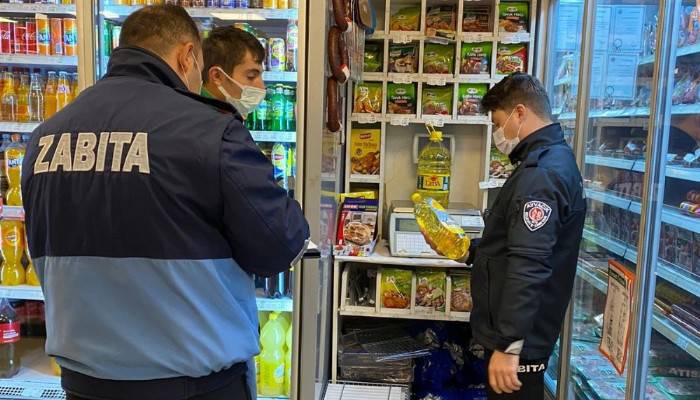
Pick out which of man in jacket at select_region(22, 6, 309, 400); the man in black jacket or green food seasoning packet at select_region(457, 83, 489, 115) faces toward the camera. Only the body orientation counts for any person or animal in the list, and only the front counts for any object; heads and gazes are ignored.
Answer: the green food seasoning packet

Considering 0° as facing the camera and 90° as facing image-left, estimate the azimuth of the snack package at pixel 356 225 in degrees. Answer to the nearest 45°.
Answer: approximately 0°

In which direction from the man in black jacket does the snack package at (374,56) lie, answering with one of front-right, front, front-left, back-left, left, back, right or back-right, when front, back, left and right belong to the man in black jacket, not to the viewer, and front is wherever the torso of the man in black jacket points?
front-right

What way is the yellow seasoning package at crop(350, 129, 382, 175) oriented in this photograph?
toward the camera

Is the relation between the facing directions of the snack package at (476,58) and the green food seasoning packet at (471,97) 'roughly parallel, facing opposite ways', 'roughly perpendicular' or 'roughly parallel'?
roughly parallel

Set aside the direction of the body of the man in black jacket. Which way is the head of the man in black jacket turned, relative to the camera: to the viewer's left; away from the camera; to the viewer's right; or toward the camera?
to the viewer's left

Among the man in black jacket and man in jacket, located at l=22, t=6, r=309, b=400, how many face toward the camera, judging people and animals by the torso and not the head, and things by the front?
0

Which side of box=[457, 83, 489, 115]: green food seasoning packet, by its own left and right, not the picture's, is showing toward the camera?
front

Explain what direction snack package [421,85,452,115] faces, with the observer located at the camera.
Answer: facing the viewer

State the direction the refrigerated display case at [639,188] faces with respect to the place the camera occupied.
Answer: facing the viewer and to the left of the viewer

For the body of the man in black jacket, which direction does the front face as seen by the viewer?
to the viewer's left

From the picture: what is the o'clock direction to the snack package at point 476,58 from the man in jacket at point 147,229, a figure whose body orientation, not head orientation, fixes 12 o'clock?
The snack package is roughly at 12 o'clock from the man in jacket.

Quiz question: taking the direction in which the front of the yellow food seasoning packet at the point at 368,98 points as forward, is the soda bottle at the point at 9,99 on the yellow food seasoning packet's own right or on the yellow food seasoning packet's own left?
on the yellow food seasoning packet's own right

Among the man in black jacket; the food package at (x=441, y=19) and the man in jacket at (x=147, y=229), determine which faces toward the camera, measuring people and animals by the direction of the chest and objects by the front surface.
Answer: the food package

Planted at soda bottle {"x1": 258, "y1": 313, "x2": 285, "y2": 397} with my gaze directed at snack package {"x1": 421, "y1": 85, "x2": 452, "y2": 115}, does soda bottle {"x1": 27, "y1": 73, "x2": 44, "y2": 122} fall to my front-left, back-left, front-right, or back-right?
back-left

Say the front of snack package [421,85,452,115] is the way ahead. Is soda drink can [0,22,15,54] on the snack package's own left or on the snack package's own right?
on the snack package's own right

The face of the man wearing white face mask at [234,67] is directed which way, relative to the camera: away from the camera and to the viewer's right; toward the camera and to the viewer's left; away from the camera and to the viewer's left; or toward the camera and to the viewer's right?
toward the camera and to the viewer's right
